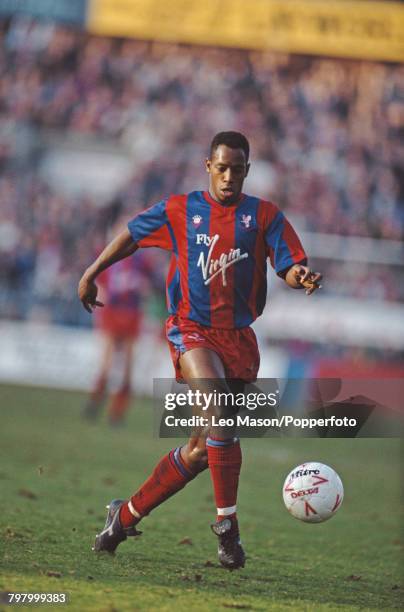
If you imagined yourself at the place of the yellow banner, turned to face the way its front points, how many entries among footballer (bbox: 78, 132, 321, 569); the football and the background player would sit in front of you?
3

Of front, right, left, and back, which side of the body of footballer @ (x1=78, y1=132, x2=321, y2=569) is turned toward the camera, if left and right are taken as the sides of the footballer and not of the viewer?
front

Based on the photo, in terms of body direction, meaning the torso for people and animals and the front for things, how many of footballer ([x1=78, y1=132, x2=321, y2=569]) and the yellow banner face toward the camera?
2

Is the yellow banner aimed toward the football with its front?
yes

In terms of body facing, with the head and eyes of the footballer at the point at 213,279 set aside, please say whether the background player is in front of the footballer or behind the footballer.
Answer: behind

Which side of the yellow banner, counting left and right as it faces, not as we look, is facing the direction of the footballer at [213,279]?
front

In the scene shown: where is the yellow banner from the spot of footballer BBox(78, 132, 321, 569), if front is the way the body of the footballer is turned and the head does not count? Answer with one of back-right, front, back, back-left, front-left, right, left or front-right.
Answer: back

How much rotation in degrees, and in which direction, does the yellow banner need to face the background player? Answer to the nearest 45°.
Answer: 0° — it already faces them

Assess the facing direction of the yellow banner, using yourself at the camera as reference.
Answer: facing the viewer
